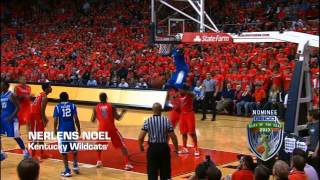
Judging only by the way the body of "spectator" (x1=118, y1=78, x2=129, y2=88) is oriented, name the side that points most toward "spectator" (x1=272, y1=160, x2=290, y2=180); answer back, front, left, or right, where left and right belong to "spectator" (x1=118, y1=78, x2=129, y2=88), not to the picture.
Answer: front

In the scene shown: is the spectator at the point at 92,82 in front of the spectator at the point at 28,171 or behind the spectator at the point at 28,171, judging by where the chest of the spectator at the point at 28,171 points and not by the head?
in front

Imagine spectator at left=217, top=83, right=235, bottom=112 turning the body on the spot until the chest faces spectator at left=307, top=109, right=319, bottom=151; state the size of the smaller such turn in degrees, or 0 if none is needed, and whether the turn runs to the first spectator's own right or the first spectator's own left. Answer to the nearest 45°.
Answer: approximately 45° to the first spectator's own left

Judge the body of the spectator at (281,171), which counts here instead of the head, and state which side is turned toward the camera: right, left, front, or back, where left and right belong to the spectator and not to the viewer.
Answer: back

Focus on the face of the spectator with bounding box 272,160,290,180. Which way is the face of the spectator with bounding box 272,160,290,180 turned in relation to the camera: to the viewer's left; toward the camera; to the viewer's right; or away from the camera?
away from the camera

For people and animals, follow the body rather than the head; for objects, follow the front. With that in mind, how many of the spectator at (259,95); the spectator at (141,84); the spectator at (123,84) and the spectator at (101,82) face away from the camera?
0

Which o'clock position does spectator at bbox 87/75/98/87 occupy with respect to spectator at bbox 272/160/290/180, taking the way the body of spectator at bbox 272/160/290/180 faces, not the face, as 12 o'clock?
spectator at bbox 87/75/98/87 is roughly at 11 o'clock from spectator at bbox 272/160/290/180.

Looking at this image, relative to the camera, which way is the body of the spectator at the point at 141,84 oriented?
toward the camera

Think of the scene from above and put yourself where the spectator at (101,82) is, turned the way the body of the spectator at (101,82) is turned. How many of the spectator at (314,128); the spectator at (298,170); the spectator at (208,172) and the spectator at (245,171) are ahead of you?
4

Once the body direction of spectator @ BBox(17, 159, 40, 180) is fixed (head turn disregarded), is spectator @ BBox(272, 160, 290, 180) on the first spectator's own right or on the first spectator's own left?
on the first spectator's own right

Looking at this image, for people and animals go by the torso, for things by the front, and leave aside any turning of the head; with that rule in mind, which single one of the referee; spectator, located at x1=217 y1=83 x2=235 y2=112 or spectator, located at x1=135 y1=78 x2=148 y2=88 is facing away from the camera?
the referee

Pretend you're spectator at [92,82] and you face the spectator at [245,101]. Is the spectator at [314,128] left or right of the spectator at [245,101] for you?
right

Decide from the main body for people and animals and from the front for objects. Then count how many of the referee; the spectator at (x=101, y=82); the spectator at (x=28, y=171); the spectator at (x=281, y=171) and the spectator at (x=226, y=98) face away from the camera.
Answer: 3

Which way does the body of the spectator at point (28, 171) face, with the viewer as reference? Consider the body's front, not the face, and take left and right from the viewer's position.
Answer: facing away from the viewer

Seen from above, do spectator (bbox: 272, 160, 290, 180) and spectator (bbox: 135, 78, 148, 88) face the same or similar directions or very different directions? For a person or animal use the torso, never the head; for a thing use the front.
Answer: very different directions

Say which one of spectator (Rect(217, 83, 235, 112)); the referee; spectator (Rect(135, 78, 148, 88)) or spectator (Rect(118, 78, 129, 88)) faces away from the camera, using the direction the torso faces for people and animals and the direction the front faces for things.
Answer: the referee

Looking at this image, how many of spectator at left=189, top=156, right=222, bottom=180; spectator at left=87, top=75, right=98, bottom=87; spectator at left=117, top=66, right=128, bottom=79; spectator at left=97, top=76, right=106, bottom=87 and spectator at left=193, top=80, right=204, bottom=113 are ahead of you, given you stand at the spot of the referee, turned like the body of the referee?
4

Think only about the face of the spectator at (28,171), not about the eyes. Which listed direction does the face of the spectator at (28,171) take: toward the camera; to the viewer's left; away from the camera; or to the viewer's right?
away from the camera

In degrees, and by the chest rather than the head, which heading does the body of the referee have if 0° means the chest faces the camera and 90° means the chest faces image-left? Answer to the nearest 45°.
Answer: approximately 180°

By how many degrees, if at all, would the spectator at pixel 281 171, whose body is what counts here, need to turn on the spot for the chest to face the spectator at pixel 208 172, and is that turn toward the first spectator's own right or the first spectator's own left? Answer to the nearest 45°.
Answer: approximately 135° to the first spectator's own left
